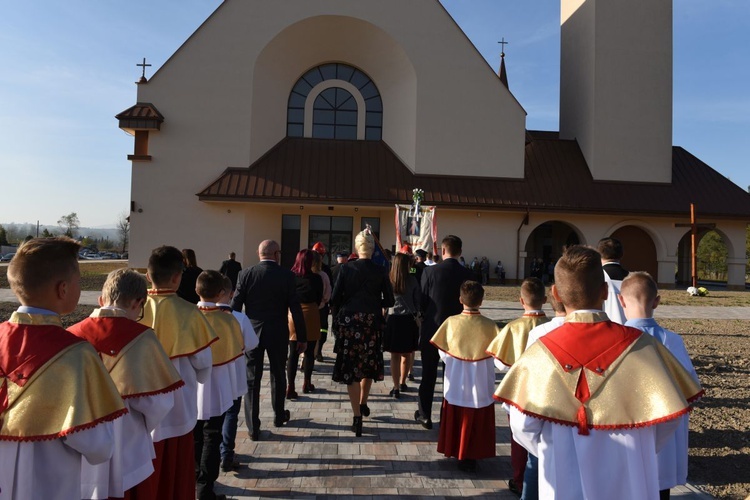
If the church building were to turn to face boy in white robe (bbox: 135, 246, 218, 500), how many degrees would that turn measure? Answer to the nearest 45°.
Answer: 0° — it already faces them

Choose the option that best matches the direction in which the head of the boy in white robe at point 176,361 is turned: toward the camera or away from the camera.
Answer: away from the camera

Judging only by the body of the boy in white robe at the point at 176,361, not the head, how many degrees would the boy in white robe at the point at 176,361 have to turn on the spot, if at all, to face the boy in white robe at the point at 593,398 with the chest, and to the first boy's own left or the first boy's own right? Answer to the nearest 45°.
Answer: approximately 90° to the first boy's own right

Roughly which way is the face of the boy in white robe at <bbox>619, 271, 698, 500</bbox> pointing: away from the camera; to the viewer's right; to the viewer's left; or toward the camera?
away from the camera

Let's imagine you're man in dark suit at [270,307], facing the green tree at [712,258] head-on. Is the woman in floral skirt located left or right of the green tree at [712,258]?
right

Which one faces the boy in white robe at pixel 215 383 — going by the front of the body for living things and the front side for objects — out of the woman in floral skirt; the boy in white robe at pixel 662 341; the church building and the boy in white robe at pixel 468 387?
the church building

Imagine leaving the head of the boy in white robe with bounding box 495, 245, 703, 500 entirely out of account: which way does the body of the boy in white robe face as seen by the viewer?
away from the camera

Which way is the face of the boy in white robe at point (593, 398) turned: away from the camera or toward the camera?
away from the camera

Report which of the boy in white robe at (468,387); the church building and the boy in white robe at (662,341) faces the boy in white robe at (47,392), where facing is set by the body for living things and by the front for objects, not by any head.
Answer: the church building

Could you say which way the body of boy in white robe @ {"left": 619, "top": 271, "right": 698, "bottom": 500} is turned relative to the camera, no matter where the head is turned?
away from the camera

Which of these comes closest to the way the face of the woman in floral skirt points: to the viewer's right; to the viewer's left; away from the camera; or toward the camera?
away from the camera

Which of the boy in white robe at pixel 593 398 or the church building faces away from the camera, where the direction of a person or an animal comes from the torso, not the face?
the boy in white robe

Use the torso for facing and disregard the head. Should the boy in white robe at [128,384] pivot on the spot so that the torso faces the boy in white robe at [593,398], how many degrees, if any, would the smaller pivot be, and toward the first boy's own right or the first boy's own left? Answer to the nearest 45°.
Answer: approximately 90° to the first boy's own right

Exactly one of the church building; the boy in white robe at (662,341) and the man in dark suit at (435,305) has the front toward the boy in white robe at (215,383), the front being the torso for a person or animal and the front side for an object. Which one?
the church building

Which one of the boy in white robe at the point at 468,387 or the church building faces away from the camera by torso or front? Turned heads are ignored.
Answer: the boy in white robe

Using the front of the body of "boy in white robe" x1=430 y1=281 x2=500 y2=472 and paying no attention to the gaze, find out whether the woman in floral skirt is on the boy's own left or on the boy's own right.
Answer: on the boy's own left

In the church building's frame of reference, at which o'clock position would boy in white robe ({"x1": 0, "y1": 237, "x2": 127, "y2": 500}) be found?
The boy in white robe is roughly at 12 o'clock from the church building.

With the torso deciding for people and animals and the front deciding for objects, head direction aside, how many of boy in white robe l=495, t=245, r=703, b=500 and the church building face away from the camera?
1
